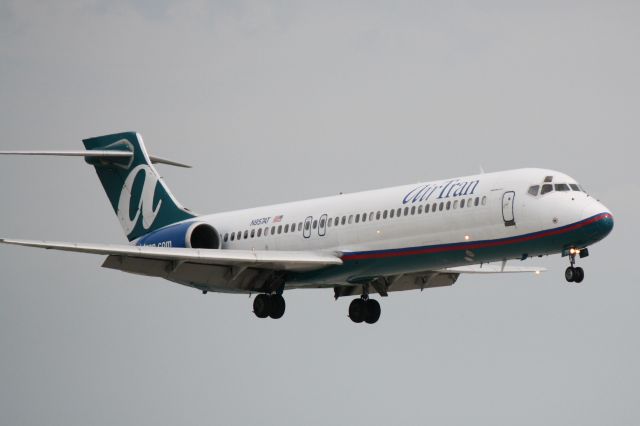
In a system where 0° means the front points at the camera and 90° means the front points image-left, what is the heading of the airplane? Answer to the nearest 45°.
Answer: approximately 315°
